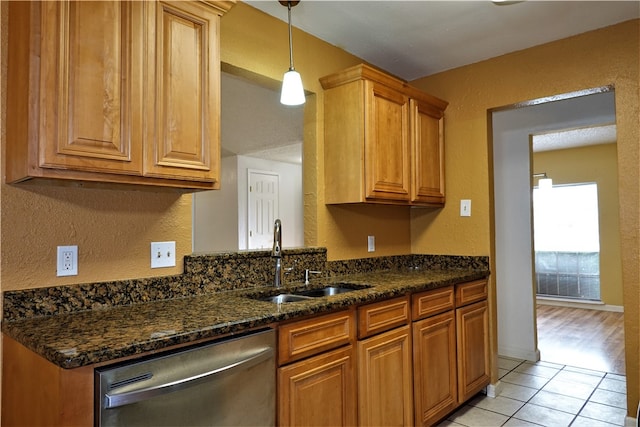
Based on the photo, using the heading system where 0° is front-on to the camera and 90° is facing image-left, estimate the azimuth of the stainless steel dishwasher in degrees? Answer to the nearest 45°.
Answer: approximately 315°

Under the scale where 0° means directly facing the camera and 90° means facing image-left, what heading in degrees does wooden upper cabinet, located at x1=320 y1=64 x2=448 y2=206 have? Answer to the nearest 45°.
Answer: approximately 315°

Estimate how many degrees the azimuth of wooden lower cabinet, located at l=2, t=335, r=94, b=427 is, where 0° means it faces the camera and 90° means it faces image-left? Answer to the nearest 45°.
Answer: approximately 315°

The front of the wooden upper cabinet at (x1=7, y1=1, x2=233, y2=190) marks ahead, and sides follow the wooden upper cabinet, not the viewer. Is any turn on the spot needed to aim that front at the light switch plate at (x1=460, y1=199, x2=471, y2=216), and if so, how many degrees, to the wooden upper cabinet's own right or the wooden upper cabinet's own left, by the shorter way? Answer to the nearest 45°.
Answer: approximately 45° to the wooden upper cabinet's own left

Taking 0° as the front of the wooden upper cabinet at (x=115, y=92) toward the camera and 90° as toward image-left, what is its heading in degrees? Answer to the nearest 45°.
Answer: approximately 315°

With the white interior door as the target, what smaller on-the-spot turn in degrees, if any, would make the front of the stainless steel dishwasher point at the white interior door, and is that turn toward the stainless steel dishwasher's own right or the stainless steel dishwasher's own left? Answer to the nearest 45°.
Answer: approximately 135° to the stainless steel dishwasher's own left

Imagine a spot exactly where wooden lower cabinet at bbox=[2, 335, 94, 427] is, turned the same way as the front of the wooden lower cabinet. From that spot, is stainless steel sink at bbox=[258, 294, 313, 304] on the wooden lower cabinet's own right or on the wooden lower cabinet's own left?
on the wooden lower cabinet's own left
